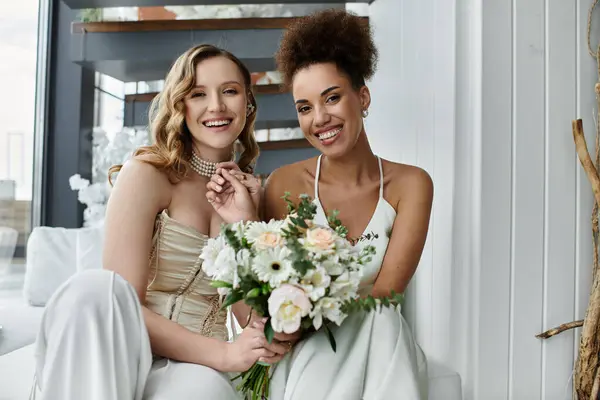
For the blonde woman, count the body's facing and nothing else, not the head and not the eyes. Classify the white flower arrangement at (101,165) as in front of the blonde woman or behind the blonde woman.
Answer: behind

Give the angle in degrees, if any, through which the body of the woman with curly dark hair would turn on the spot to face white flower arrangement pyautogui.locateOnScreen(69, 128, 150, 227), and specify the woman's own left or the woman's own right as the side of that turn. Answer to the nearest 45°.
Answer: approximately 135° to the woman's own right

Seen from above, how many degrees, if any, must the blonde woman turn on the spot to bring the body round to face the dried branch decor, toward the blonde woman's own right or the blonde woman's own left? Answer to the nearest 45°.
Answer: approximately 45° to the blonde woman's own left

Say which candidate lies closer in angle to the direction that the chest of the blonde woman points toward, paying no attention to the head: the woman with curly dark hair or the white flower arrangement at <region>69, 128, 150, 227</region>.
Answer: the woman with curly dark hair

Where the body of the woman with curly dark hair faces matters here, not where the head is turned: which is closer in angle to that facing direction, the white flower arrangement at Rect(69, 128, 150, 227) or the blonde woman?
the blonde woman

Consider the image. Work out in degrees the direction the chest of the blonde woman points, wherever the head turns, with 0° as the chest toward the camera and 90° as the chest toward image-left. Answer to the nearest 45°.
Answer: approximately 315°

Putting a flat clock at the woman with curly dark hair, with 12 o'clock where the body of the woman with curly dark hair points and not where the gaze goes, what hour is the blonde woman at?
The blonde woman is roughly at 2 o'clock from the woman with curly dark hair.
